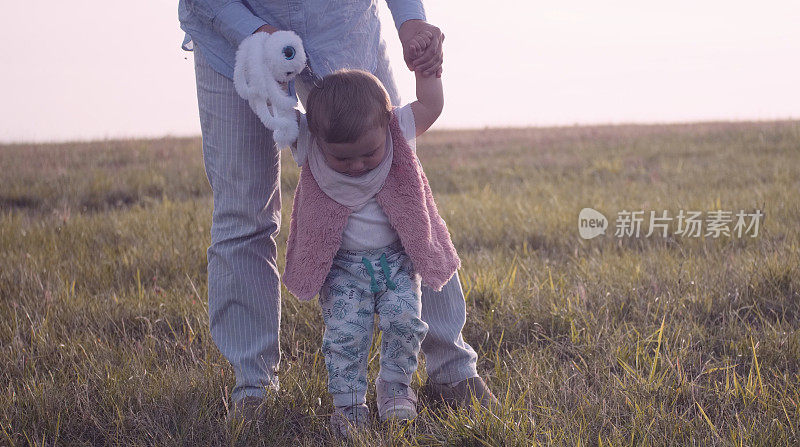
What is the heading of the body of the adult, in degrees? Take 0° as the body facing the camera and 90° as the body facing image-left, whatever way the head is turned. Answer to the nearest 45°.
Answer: approximately 0°

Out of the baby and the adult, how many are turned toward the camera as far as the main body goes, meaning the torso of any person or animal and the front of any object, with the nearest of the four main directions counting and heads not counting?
2
